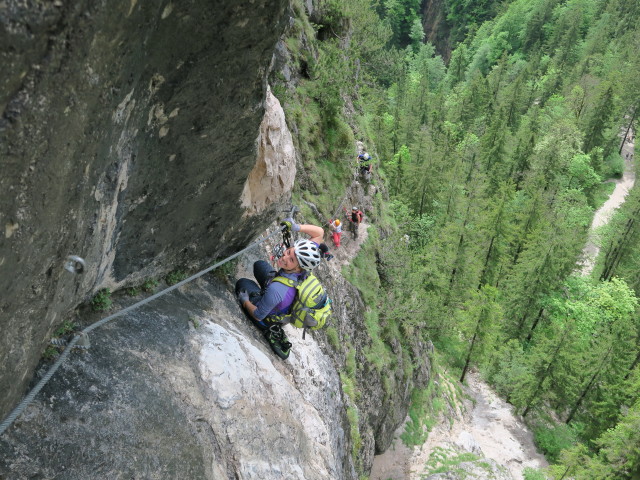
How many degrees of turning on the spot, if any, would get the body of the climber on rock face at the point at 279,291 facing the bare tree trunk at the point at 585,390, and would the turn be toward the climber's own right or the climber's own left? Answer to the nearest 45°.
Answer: approximately 135° to the climber's own right

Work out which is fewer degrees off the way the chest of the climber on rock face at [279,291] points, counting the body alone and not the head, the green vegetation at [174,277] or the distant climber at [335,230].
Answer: the green vegetation

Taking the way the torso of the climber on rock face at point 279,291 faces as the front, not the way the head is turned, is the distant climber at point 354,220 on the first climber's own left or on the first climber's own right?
on the first climber's own right

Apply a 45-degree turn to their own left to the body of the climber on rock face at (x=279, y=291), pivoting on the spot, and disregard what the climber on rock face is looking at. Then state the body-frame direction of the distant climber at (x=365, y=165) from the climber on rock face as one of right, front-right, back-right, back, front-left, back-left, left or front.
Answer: back-right

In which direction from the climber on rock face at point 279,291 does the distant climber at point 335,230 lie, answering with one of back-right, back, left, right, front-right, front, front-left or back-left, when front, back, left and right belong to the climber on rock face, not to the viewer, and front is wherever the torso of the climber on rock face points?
right

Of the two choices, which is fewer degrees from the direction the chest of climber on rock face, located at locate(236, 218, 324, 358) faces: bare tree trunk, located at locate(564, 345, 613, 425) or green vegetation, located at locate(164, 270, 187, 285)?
the green vegetation

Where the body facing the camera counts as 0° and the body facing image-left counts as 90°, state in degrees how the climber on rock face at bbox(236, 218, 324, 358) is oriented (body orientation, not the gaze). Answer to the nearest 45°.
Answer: approximately 90°
